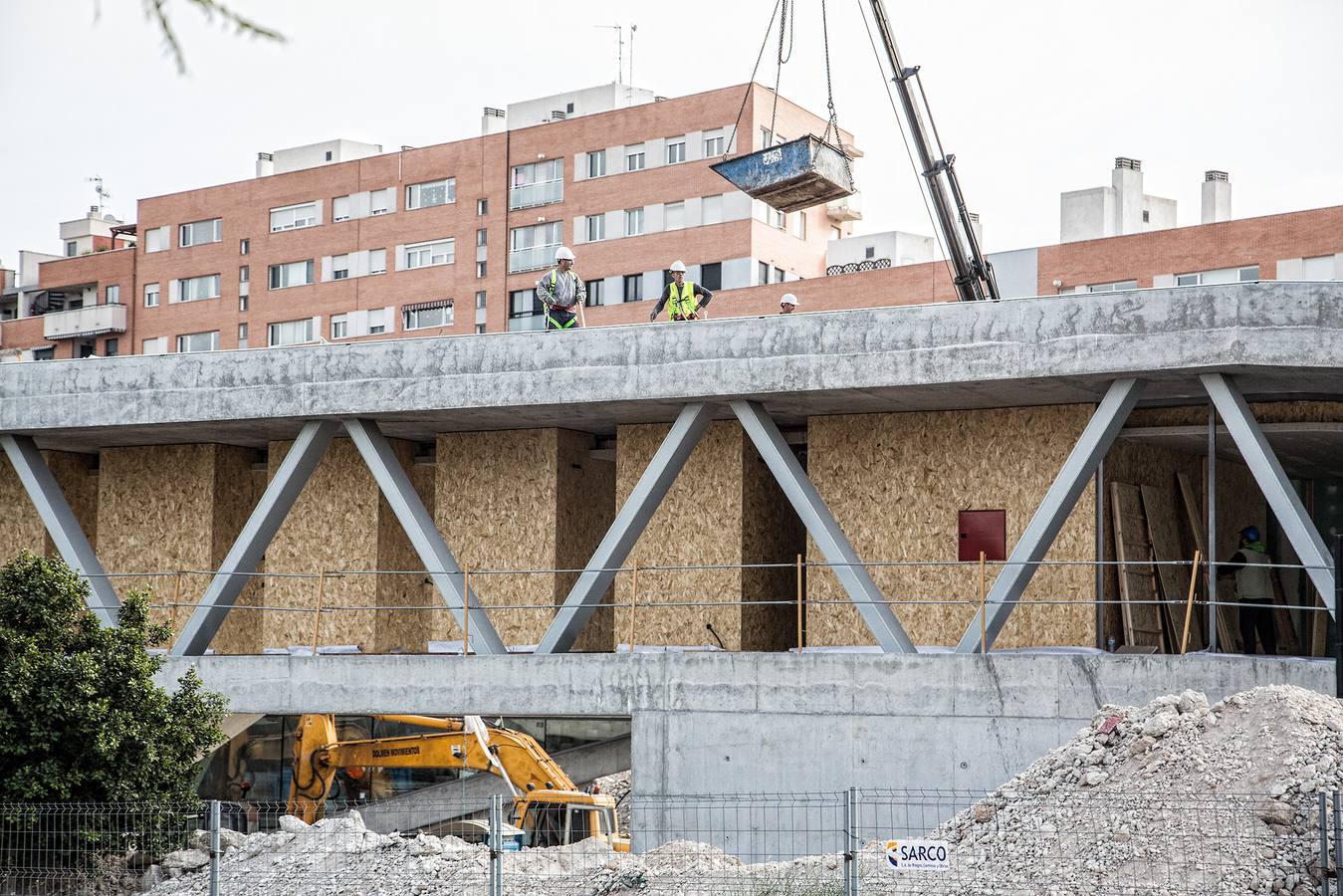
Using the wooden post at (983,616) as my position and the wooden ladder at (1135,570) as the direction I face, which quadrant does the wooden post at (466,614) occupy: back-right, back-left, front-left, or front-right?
back-left

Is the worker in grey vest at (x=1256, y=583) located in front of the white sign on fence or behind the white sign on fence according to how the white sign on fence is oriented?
behind

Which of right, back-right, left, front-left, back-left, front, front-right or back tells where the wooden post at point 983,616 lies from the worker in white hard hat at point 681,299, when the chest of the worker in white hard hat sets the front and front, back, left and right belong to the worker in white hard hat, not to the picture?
front-left

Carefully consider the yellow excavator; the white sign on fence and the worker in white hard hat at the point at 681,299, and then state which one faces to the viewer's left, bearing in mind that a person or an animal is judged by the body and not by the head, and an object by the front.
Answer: the yellow excavator

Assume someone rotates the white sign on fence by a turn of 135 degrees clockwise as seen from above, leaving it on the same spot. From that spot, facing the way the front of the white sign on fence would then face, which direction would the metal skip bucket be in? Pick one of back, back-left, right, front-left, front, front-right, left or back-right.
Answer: front-right

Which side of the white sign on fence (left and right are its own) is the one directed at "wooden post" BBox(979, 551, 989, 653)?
back

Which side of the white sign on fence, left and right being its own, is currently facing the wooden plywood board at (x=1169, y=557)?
back

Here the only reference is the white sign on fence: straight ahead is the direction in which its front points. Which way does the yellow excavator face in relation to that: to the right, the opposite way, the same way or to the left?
to the right

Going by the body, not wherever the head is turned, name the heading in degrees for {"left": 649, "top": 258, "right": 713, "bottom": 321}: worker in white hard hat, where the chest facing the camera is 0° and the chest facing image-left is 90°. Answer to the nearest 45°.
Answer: approximately 0°

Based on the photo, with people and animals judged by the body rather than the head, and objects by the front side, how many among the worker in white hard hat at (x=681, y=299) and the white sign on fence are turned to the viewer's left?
0

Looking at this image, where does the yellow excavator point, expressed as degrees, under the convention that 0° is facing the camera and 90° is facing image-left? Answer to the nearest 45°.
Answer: approximately 90°
